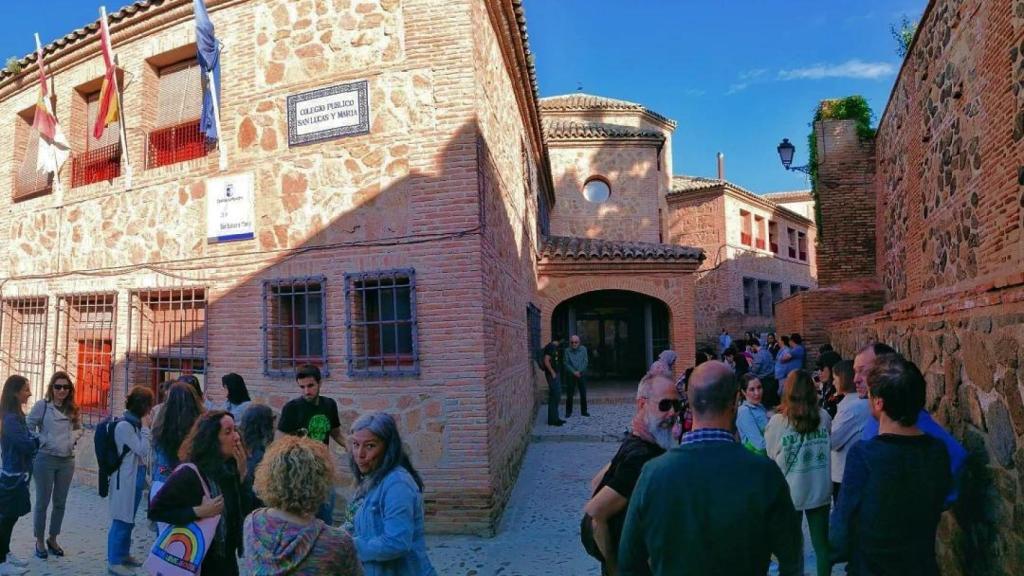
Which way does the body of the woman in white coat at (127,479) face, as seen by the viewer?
to the viewer's right

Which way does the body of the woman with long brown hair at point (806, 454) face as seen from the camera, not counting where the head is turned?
away from the camera

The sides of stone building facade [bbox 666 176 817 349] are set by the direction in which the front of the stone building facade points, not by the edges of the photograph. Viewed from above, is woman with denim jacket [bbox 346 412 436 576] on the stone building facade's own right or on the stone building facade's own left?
on the stone building facade's own right

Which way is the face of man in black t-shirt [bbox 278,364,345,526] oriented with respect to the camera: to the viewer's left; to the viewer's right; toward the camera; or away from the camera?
toward the camera

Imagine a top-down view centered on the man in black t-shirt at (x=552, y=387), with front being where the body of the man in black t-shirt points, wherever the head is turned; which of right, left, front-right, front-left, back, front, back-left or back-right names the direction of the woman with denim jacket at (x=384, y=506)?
right

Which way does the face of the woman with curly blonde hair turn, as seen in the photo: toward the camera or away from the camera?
away from the camera

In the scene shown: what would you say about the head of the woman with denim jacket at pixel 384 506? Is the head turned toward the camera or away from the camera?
toward the camera

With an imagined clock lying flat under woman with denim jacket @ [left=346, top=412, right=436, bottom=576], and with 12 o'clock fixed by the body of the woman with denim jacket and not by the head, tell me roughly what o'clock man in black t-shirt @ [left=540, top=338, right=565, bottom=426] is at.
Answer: The man in black t-shirt is roughly at 5 o'clock from the woman with denim jacket.

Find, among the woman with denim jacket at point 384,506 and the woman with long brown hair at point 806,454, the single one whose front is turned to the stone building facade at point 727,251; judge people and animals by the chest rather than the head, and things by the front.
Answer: the woman with long brown hair

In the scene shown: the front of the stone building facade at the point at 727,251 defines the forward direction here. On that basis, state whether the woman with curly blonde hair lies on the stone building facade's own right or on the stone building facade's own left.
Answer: on the stone building facade's own right

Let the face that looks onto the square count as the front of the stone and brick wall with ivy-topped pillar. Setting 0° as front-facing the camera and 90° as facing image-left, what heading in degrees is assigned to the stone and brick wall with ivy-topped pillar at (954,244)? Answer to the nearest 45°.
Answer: approximately 90°

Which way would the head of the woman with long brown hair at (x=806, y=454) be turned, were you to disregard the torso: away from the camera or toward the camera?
away from the camera
